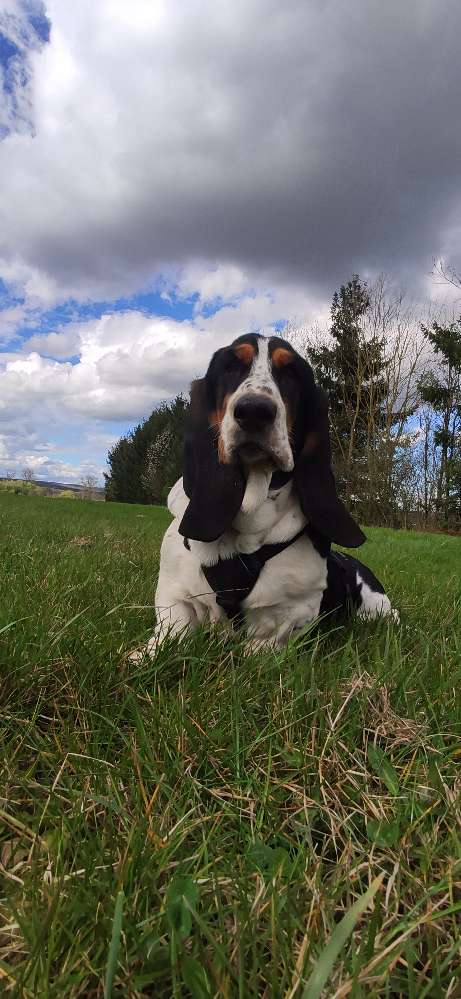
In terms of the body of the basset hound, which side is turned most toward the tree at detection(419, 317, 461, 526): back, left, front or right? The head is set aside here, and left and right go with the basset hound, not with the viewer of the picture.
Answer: back

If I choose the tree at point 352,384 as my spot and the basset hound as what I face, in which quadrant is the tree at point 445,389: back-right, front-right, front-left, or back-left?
front-left

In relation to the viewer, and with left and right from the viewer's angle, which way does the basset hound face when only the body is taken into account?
facing the viewer

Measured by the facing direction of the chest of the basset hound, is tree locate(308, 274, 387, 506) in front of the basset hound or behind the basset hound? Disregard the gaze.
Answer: behind
